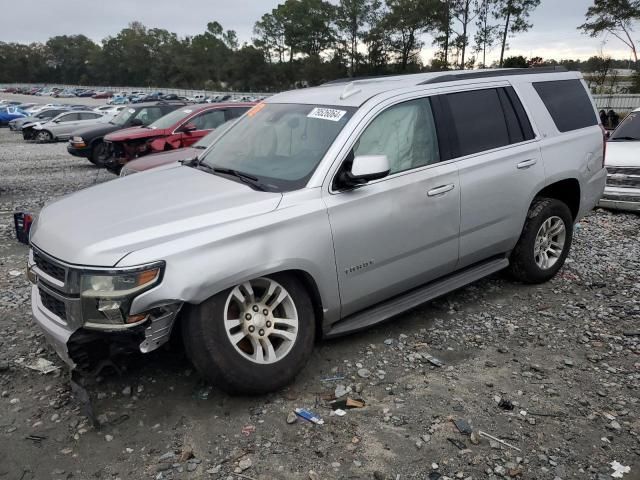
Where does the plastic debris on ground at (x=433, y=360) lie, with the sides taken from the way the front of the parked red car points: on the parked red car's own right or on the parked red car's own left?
on the parked red car's own left

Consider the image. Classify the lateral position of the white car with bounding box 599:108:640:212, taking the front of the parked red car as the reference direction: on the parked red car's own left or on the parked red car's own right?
on the parked red car's own left

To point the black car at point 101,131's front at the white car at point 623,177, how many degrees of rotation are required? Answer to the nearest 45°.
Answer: approximately 90° to its left

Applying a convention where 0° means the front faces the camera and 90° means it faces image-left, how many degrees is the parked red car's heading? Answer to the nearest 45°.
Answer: approximately 45°

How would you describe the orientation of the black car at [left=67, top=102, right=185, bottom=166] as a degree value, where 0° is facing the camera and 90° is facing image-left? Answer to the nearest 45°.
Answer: approximately 45°
